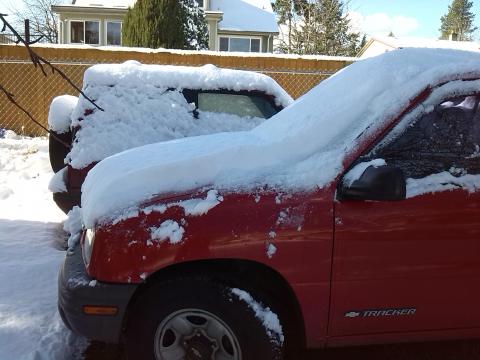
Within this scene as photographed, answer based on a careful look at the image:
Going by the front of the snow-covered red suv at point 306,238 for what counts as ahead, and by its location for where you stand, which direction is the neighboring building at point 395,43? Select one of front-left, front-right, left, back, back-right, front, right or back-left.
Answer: right

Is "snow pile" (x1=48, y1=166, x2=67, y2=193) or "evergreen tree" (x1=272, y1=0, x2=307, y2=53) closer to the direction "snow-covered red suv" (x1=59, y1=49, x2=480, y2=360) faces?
the snow pile

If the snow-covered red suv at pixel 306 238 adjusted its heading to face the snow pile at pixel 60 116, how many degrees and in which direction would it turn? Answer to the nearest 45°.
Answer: approximately 45° to its right

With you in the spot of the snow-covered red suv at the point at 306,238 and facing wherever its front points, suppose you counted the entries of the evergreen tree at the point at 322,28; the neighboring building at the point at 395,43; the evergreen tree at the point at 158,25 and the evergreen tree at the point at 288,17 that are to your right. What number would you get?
4

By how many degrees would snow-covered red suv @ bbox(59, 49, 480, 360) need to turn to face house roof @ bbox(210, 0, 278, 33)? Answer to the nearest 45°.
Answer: approximately 90° to its right

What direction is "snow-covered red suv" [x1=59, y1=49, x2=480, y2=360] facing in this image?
to the viewer's left

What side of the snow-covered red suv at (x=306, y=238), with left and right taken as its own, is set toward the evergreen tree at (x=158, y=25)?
right

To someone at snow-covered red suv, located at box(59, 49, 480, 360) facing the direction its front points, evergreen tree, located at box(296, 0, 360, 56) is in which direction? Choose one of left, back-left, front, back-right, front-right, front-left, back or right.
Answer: right

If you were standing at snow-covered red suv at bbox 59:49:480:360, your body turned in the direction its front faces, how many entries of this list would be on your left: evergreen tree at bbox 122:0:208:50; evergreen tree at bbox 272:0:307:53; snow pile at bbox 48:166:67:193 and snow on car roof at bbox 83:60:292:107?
0

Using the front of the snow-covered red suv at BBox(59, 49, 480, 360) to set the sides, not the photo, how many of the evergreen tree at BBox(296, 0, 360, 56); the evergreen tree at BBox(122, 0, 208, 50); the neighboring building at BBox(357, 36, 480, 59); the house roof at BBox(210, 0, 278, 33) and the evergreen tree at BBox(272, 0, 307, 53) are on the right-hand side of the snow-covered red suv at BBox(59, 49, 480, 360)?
5

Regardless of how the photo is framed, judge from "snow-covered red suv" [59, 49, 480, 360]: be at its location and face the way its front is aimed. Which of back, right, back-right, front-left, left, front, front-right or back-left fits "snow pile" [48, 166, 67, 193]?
front-right

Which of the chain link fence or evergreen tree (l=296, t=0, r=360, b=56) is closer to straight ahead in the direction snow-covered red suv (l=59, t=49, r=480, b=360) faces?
the chain link fence
